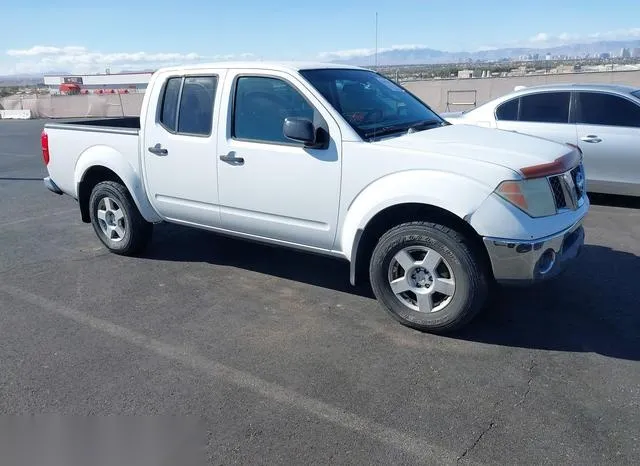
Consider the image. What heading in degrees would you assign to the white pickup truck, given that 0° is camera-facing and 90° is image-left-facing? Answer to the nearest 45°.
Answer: approximately 315°

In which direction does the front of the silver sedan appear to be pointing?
to the viewer's right

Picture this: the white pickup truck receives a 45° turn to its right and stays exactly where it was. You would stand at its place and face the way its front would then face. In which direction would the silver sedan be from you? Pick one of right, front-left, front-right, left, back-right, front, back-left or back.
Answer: back-left
